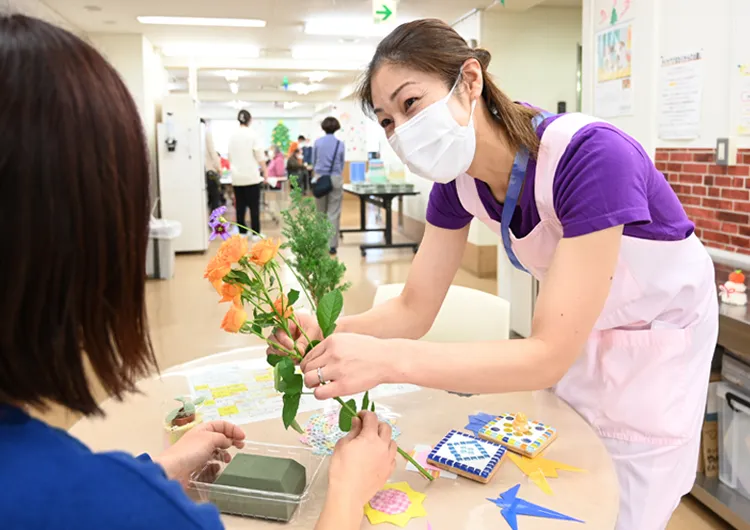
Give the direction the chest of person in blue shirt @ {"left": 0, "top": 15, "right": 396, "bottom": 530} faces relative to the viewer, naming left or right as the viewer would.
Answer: facing away from the viewer and to the right of the viewer

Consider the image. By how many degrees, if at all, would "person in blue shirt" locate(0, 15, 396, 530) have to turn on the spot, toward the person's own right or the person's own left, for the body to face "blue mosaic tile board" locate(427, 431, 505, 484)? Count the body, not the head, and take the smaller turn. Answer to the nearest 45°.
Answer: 0° — they already face it

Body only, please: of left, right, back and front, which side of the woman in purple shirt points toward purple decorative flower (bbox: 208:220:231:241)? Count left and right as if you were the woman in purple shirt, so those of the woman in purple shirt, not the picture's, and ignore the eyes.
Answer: front

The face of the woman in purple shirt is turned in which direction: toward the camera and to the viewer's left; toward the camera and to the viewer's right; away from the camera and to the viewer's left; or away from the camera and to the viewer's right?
toward the camera and to the viewer's left

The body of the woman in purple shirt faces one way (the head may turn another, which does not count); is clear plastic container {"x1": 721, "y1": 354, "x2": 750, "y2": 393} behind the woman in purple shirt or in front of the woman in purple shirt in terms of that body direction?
behind
